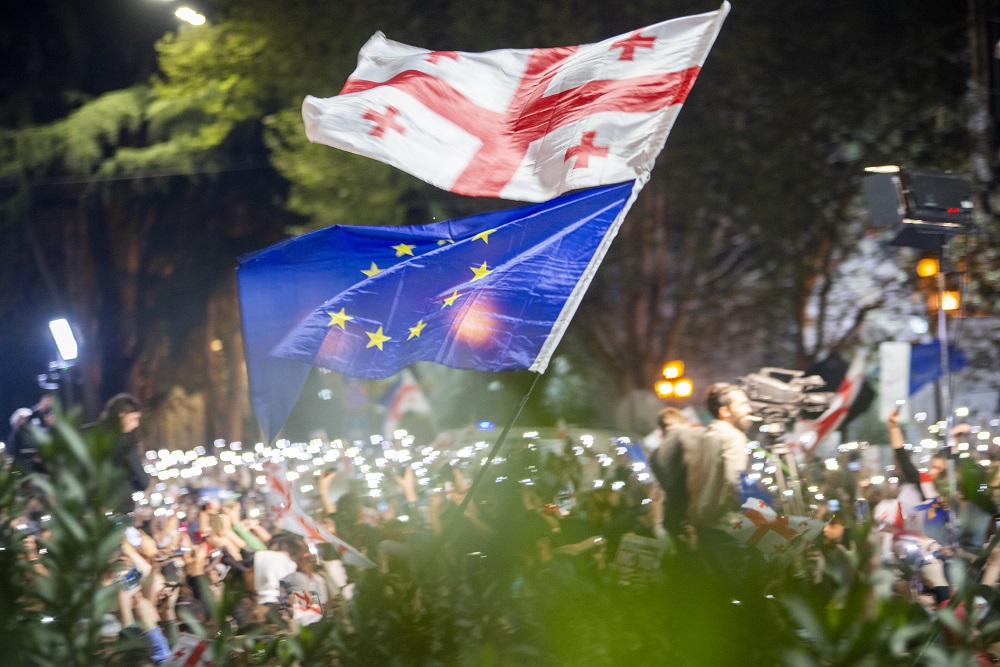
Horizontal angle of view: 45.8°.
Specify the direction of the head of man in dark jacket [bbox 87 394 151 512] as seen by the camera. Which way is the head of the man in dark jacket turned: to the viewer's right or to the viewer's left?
to the viewer's right

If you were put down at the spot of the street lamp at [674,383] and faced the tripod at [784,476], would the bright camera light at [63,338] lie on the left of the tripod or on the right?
right

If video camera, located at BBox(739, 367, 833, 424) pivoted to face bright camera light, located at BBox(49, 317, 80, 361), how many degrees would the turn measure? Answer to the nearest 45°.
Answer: approximately 180°

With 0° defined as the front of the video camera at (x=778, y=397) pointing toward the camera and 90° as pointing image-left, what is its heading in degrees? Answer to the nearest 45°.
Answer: approximately 270°

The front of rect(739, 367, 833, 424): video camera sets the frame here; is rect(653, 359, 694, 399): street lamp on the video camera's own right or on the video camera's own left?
on the video camera's own left

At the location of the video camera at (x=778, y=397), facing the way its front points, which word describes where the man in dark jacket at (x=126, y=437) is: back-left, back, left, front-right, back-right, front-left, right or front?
back-right

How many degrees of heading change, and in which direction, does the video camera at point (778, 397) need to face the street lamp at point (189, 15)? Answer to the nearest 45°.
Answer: approximately 135° to its left

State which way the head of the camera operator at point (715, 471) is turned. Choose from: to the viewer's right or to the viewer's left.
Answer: to the viewer's right
